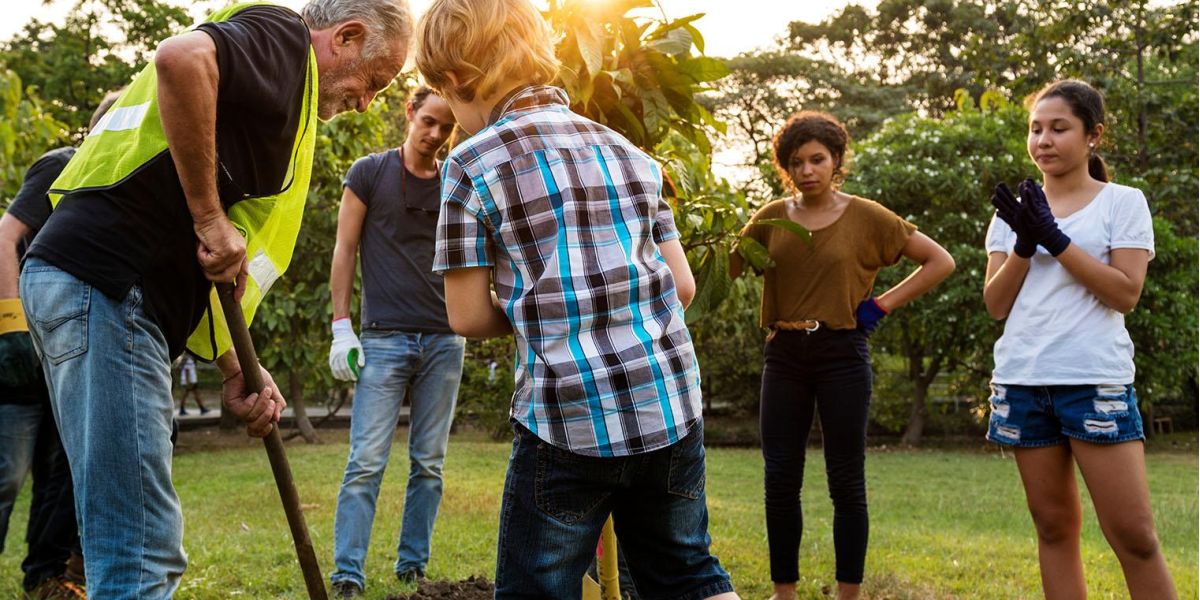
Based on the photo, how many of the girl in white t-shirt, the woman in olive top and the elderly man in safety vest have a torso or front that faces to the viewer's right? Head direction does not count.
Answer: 1

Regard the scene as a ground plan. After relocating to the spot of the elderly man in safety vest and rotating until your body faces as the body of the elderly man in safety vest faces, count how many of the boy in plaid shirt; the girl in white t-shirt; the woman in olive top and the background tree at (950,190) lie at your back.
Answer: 0

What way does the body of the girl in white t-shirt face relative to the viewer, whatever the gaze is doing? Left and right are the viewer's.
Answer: facing the viewer and to the left of the viewer

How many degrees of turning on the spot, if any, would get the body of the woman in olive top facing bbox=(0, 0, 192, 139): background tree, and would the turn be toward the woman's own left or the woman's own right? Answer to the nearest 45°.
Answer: approximately 135° to the woman's own right

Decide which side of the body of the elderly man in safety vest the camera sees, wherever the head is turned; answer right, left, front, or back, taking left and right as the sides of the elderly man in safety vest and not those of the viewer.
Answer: right

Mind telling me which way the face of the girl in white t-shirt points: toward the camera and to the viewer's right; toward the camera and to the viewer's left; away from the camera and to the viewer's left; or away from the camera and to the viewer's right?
toward the camera and to the viewer's left

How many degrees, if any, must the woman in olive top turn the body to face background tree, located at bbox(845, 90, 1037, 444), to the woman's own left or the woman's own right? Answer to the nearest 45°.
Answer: approximately 180°

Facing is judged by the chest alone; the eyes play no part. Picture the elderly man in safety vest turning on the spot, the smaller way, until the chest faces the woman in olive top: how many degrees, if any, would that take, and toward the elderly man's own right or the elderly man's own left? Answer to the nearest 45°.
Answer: approximately 45° to the elderly man's own left

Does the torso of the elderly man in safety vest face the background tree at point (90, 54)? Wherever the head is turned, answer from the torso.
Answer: no

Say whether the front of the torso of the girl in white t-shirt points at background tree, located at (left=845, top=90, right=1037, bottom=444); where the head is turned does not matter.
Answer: no

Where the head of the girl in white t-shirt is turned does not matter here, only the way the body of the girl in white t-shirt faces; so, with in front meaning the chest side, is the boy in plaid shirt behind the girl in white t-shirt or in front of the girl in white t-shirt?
in front

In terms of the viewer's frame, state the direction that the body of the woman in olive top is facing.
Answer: toward the camera

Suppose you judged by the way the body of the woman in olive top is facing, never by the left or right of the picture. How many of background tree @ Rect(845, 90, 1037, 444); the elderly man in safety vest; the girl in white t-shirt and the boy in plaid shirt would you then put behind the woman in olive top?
1

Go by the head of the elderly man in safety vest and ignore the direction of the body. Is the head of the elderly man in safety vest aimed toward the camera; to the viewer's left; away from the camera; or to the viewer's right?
to the viewer's right

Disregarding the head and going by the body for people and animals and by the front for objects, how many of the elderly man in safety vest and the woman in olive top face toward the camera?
1
